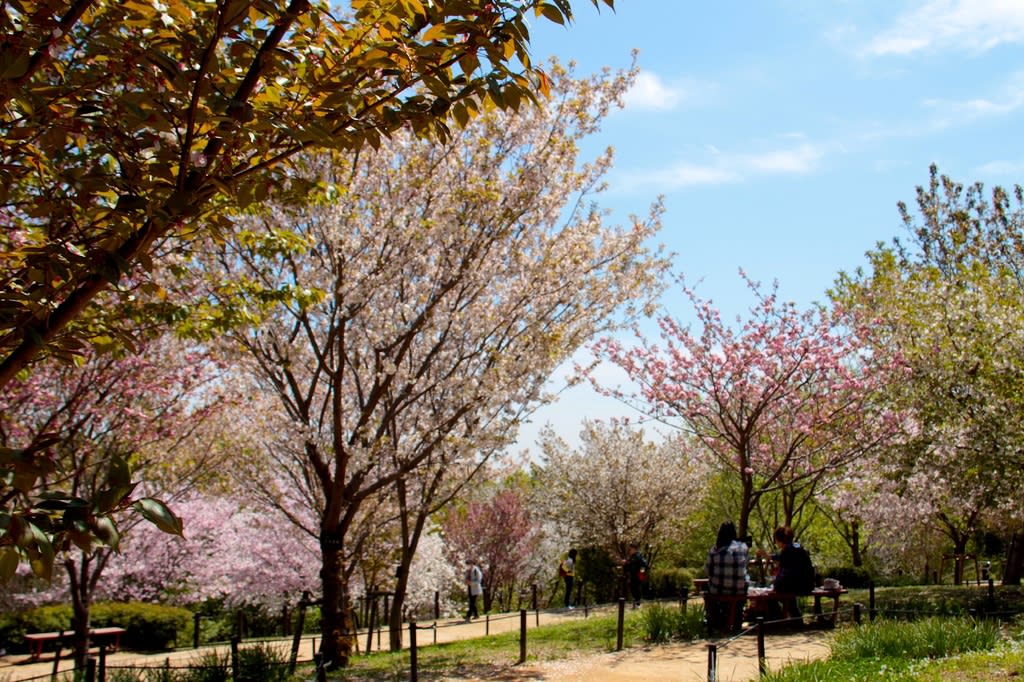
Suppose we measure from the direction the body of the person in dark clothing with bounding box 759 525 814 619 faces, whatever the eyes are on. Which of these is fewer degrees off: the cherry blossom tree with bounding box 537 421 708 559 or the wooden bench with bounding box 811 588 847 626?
the cherry blossom tree

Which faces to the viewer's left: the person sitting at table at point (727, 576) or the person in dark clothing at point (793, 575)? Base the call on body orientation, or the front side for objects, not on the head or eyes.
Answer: the person in dark clothing

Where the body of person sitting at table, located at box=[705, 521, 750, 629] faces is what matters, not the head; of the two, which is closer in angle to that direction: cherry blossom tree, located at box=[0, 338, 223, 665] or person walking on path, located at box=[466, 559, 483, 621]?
the person walking on path

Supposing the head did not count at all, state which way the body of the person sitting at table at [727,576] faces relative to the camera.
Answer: away from the camera

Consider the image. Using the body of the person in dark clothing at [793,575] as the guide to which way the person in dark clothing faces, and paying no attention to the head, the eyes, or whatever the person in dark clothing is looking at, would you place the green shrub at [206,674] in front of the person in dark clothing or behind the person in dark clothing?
in front

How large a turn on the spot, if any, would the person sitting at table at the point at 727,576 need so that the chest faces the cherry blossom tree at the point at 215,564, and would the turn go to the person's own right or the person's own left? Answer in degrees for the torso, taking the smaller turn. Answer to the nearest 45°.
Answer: approximately 45° to the person's own left

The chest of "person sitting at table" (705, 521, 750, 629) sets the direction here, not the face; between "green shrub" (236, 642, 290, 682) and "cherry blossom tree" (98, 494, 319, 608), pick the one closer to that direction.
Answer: the cherry blossom tree

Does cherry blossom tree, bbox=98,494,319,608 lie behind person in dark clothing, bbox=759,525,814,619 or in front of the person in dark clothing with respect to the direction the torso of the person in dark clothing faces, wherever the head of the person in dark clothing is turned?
in front

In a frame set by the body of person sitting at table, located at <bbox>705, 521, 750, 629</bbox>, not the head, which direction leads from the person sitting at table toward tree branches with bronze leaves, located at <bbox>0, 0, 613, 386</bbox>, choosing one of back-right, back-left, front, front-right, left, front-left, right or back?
back
